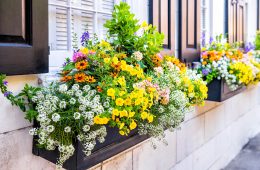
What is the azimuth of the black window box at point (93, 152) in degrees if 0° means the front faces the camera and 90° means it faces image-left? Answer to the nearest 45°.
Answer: approximately 315°

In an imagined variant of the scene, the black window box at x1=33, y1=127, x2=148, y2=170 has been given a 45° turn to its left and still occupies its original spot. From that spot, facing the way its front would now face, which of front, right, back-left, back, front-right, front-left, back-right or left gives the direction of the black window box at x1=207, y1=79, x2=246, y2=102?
front-left

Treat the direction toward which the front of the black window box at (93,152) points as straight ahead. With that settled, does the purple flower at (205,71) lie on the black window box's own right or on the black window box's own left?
on the black window box's own left

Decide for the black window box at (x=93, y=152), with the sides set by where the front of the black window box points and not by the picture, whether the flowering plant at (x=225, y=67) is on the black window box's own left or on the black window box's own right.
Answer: on the black window box's own left
